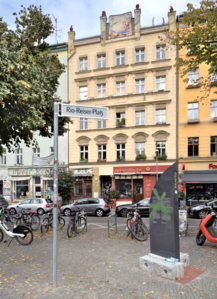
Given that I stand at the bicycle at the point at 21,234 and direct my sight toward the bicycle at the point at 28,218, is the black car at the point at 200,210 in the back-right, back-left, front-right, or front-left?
front-right

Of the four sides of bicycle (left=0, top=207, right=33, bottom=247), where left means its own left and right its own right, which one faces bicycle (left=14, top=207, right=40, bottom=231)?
right

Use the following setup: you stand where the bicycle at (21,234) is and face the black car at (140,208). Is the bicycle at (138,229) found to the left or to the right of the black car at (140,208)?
right

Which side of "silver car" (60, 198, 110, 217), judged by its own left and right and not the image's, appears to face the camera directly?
left

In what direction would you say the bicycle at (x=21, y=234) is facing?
to the viewer's left

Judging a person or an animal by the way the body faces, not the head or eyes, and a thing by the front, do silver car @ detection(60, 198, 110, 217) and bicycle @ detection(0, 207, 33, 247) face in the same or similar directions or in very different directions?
same or similar directions

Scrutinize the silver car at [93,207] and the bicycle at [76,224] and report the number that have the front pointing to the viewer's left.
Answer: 1

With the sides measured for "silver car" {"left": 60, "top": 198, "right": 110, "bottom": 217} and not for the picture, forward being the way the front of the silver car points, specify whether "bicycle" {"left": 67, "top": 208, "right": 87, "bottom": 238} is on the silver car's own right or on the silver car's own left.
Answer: on the silver car's own left

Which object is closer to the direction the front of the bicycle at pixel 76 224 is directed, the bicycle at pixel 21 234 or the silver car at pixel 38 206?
the silver car

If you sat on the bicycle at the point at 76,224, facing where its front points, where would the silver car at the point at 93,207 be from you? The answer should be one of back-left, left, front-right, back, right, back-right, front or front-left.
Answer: front-left
